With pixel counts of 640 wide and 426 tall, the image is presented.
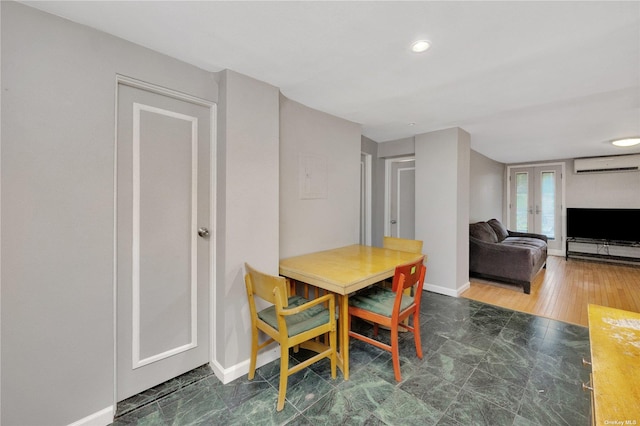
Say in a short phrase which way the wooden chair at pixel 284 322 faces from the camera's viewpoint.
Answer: facing away from the viewer and to the right of the viewer

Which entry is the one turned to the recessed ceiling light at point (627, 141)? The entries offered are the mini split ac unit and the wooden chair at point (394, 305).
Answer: the mini split ac unit

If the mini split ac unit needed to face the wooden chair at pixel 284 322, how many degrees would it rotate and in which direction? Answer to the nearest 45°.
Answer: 0° — it already faces it

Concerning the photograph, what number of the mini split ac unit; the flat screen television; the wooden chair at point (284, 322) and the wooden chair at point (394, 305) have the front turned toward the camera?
2

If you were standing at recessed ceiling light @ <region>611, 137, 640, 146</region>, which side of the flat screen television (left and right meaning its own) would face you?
front

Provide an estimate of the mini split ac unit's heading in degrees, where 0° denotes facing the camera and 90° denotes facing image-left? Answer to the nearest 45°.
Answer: approximately 0°

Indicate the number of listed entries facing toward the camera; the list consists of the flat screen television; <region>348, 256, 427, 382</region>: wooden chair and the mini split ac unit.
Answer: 2

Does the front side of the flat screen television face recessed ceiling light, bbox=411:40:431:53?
yes

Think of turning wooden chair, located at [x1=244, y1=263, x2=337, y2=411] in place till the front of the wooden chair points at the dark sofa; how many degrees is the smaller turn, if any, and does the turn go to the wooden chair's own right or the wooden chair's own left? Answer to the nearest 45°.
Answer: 0° — it already faces it

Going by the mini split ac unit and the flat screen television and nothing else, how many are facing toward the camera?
2

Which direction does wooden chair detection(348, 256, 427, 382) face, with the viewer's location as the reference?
facing away from the viewer and to the left of the viewer

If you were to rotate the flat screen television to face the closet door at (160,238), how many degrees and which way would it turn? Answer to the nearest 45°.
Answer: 0° — it already faces it

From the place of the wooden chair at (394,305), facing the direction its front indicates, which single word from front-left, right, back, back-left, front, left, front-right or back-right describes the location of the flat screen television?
right

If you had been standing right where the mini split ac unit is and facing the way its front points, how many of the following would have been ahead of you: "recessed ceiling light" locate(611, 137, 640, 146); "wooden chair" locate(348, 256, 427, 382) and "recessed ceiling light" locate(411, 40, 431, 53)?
3
